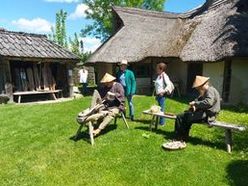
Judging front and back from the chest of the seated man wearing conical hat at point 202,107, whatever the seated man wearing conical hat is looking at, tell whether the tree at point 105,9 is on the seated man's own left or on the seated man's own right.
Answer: on the seated man's own right

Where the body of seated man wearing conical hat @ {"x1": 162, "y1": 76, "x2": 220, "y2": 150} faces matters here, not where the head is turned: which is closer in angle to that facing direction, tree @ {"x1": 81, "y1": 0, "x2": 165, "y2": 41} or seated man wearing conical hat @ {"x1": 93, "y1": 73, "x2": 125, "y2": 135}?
the seated man wearing conical hat

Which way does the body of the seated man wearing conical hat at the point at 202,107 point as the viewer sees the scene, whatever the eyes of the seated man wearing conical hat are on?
to the viewer's left

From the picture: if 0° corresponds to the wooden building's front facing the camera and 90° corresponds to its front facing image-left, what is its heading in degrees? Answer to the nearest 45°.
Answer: approximately 0°

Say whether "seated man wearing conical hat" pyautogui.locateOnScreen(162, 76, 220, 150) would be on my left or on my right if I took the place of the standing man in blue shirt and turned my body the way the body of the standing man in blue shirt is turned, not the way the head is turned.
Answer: on my left

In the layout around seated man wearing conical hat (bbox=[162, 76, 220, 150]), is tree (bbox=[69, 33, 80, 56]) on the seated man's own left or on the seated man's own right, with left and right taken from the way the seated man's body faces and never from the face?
on the seated man's own right

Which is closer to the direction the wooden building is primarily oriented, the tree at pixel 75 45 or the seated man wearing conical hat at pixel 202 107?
the seated man wearing conical hat

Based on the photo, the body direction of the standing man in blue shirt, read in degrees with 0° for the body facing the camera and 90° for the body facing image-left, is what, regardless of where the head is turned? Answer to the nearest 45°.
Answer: approximately 45°

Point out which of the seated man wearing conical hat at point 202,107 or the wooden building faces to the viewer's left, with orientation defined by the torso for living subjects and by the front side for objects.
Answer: the seated man wearing conical hat

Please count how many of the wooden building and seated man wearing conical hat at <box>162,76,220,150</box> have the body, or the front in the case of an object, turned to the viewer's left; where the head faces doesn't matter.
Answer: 1

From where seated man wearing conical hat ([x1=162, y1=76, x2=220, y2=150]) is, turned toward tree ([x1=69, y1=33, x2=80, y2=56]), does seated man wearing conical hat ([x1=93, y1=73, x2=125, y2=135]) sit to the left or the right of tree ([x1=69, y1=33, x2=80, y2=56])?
left
